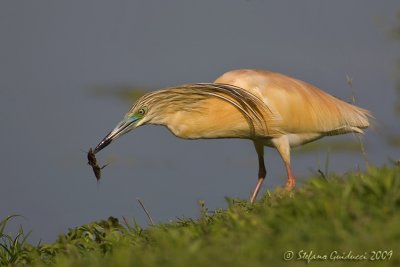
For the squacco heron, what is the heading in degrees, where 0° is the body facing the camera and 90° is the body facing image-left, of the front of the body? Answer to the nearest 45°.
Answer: approximately 90°
